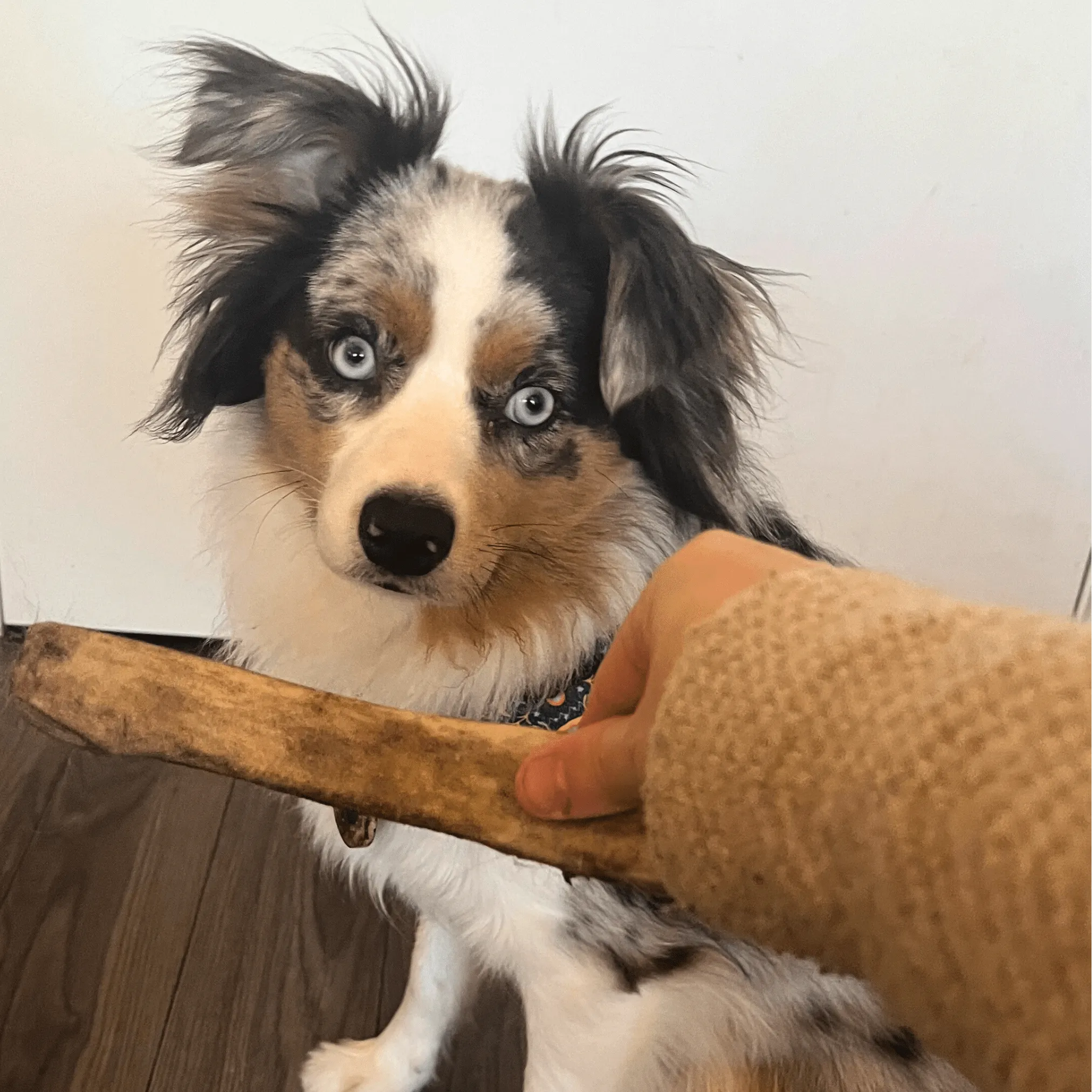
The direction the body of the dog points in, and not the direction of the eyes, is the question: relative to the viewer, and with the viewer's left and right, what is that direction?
facing the viewer and to the left of the viewer
